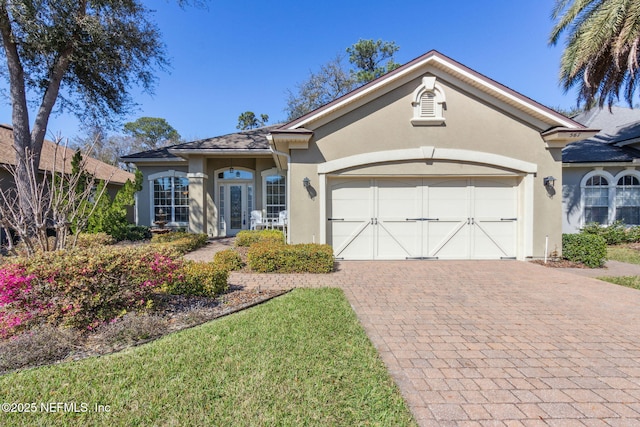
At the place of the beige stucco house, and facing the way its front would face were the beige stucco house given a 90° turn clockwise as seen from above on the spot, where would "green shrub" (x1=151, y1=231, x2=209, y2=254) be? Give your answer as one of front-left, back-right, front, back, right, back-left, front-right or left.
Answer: front

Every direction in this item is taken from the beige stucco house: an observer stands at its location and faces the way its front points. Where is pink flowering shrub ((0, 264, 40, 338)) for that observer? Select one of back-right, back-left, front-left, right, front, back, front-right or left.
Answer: front-right

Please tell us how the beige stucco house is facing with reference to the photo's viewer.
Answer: facing the viewer

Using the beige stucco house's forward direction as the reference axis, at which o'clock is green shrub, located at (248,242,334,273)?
The green shrub is roughly at 2 o'clock from the beige stucco house.

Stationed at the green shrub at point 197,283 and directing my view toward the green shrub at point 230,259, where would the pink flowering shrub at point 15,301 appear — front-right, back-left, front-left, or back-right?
back-left

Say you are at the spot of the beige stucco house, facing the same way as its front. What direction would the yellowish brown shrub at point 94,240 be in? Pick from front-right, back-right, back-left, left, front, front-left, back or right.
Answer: right

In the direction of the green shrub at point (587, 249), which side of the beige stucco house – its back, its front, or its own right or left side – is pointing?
left

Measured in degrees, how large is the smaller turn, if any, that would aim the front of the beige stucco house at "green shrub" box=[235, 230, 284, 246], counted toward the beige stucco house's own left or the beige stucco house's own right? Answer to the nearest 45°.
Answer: approximately 90° to the beige stucco house's own right

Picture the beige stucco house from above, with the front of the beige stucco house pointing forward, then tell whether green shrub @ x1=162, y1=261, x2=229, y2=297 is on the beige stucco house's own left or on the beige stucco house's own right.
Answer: on the beige stucco house's own right

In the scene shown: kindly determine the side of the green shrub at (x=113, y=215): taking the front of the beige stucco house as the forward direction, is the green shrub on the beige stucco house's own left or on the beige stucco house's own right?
on the beige stucco house's own right

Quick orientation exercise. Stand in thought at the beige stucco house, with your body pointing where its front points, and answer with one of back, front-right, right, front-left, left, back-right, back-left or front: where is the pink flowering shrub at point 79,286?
front-right

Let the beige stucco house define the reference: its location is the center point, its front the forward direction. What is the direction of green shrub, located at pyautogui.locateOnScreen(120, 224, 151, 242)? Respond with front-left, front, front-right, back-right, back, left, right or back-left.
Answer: right

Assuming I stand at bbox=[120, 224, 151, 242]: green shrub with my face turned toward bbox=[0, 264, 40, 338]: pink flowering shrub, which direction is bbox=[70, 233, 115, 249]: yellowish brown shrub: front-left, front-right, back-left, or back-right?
front-right
